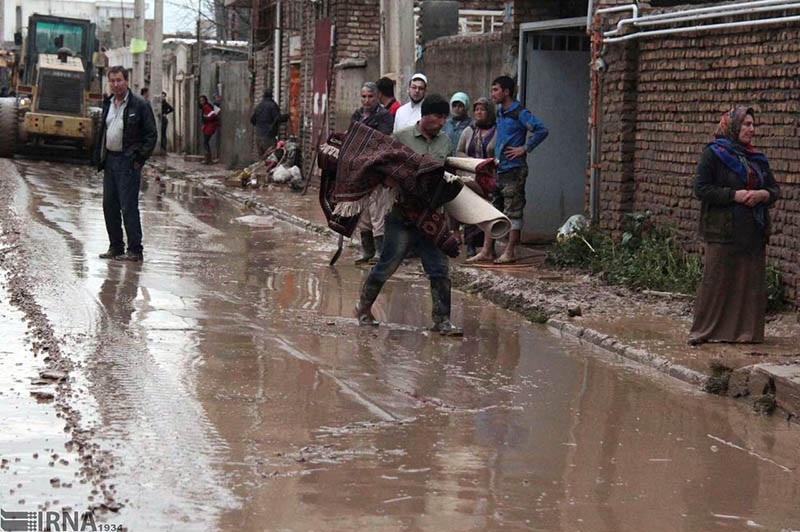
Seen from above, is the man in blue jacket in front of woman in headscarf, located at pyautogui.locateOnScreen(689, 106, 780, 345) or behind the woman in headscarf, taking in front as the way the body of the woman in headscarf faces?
behind

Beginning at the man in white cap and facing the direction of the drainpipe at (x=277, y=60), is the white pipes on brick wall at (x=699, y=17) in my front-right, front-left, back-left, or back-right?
back-right

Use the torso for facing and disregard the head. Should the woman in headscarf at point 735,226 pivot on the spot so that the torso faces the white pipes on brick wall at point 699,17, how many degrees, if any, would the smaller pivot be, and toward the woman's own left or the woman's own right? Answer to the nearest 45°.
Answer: approximately 135° to the woman's own left

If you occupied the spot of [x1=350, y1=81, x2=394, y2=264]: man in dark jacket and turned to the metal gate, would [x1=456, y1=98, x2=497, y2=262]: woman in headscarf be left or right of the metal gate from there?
right

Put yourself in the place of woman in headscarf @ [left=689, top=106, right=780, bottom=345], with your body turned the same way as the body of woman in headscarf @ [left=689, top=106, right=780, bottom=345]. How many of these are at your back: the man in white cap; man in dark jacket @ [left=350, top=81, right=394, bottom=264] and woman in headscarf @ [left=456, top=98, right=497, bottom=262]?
3

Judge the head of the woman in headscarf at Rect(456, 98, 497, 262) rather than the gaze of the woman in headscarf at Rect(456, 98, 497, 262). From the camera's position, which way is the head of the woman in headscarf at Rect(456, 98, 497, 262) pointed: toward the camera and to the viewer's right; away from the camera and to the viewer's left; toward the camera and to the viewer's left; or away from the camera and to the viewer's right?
toward the camera and to the viewer's left

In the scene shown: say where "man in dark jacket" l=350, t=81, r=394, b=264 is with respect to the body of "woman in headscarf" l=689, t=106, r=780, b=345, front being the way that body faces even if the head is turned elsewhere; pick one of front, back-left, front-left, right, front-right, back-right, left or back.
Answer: back
